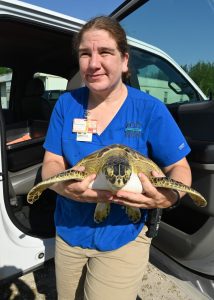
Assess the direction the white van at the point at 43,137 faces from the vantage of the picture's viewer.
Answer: facing away from the viewer and to the right of the viewer

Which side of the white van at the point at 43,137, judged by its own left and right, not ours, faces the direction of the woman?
right
